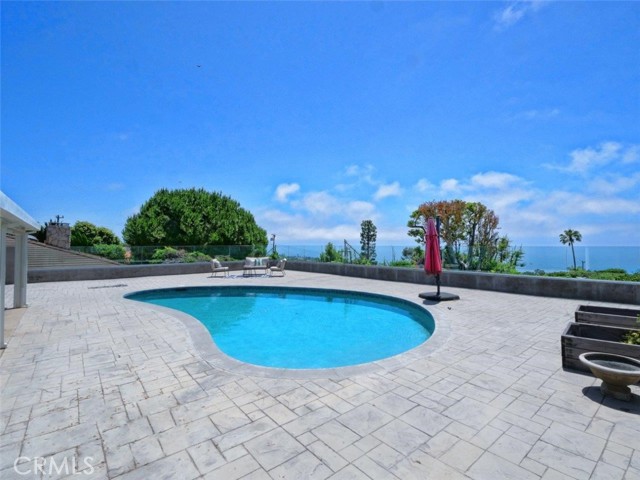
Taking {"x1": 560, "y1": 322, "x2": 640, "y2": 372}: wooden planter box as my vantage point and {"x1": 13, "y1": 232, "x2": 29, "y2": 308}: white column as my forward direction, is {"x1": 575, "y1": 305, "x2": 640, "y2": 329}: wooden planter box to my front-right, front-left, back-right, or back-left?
back-right

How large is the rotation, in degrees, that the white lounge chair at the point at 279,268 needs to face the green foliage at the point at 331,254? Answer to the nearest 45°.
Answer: approximately 135° to its right

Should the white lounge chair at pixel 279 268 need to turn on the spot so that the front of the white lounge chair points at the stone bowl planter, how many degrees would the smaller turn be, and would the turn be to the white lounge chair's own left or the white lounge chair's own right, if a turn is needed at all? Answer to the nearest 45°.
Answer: approximately 90° to the white lounge chair's own left

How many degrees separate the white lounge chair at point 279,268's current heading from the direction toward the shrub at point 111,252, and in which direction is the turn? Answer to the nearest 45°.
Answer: approximately 45° to its right

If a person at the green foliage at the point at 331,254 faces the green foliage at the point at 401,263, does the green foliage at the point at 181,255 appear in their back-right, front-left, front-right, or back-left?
back-right

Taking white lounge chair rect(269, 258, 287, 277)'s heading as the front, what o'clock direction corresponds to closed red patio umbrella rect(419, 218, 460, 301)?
The closed red patio umbrella is roughly at 8 o'clock from the white lounge chair.

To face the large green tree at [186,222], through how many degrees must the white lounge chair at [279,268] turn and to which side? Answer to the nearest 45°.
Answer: approximately 45° to its right

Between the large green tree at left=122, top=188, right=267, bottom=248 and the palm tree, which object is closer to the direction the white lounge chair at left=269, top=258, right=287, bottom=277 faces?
the large green tree

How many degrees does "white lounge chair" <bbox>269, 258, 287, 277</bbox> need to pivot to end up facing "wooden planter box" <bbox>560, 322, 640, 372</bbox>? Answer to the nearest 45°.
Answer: approximately 90° to its left

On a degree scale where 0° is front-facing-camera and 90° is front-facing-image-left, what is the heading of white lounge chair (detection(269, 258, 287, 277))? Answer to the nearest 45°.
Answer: approximately 90°
